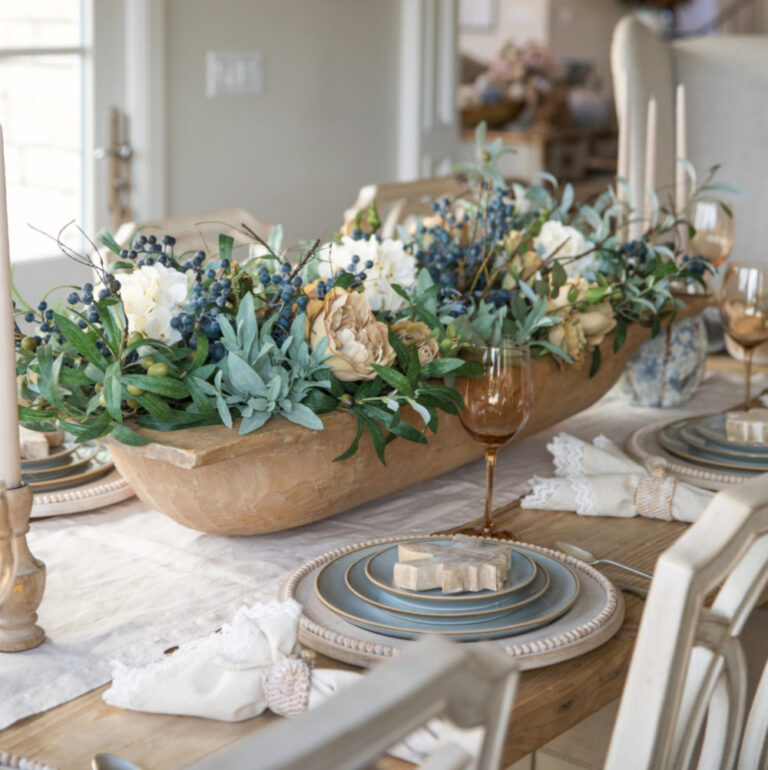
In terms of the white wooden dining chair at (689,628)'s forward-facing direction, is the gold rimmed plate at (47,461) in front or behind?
in front

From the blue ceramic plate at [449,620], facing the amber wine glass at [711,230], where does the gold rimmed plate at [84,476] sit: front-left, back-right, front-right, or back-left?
front-left

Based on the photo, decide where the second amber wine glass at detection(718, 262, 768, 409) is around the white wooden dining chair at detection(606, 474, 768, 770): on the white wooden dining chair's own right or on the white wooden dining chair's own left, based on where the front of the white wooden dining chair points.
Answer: on the white wooden dining chair's own right

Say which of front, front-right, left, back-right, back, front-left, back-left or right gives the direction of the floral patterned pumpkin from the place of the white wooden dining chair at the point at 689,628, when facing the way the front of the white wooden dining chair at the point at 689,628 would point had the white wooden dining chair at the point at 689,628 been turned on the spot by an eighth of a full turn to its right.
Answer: front

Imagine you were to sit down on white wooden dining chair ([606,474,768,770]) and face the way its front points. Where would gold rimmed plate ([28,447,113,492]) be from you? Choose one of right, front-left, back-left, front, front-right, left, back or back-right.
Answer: front

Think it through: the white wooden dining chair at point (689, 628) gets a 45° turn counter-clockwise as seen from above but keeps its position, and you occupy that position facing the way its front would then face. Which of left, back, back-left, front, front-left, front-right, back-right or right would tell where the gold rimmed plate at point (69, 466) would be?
front-right

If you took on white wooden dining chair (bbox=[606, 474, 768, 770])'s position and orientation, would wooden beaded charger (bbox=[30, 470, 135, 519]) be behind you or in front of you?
in front

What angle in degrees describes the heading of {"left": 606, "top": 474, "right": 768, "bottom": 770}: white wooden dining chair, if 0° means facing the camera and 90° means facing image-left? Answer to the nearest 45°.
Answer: approximately 135°

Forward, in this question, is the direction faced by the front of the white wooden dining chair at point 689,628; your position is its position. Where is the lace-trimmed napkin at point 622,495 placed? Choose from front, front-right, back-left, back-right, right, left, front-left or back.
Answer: front-right
